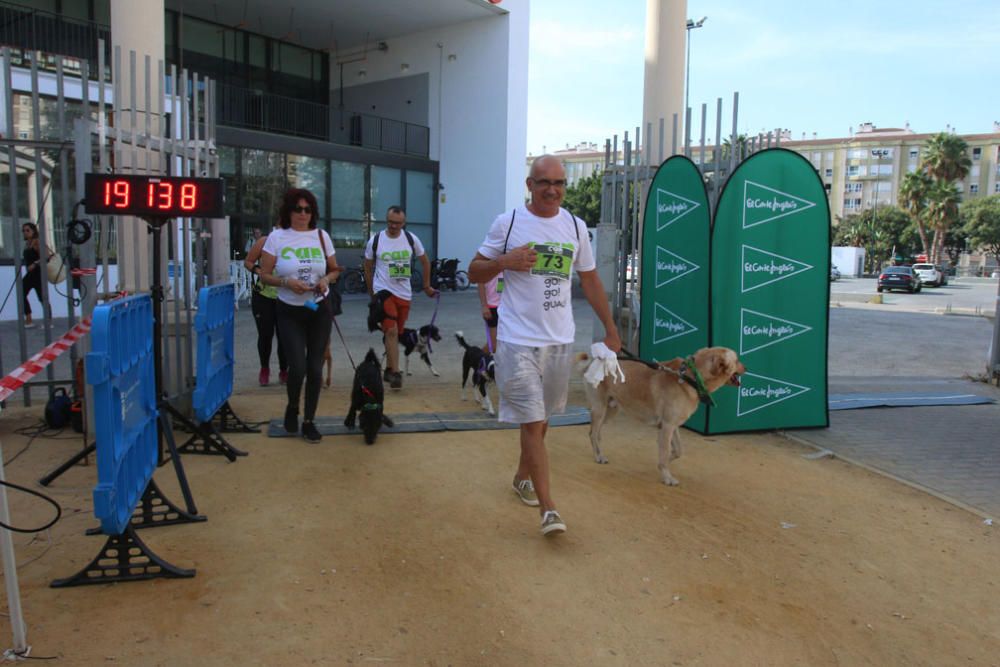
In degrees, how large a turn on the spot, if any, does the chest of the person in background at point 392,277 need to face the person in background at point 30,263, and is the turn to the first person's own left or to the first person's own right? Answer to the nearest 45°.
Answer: approximately 135° to the first person's own right

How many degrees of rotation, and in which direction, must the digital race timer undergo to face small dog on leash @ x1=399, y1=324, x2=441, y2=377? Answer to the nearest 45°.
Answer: approximately 135° to its left

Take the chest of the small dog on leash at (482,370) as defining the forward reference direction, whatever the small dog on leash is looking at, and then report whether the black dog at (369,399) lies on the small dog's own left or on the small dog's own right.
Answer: on the small dog's own right

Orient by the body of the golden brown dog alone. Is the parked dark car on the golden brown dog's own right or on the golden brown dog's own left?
on the golden brown dog's own left

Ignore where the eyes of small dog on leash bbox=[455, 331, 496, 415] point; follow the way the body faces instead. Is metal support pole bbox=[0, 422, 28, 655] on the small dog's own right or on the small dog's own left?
on the small dog's own right

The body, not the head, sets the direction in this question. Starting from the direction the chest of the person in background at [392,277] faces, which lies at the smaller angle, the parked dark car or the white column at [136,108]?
the white column
